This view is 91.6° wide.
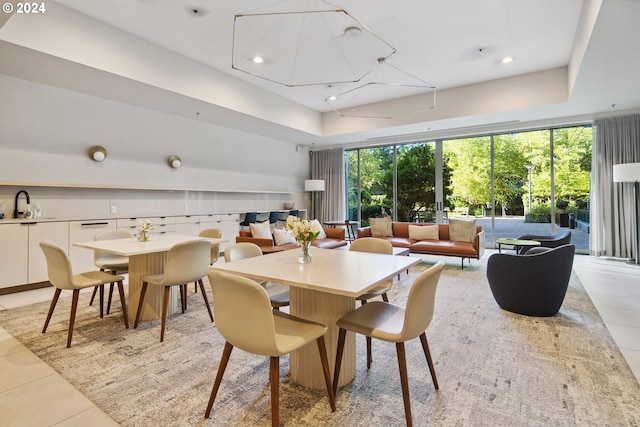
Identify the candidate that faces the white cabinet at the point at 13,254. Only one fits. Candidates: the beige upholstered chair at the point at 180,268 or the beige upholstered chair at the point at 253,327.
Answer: the beige upholstered chair at the point at 180,268

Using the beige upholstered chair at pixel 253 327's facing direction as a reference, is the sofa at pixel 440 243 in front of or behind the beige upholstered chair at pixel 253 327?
in front

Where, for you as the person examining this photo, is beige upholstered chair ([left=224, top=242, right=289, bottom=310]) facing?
facing the viewer and to the right of the viewer

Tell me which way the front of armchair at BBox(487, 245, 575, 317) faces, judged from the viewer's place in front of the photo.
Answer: facing away from the viewer and to the left of the viewer

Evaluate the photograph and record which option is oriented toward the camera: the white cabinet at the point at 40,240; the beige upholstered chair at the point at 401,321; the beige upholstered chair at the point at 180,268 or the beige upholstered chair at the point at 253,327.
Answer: the white cabinet

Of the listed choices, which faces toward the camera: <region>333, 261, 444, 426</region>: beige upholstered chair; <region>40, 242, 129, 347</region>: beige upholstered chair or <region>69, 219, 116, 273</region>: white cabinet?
the white cabinet

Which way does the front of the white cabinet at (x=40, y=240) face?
toward the camera

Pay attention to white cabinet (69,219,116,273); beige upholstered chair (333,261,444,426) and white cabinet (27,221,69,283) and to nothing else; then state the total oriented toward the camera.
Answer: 2

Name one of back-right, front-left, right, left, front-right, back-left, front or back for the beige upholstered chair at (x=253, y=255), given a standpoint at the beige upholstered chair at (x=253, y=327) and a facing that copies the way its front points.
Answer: front-left

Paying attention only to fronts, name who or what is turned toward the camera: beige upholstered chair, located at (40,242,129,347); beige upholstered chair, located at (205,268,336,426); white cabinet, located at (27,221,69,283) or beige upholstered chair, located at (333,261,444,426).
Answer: the white cabinet

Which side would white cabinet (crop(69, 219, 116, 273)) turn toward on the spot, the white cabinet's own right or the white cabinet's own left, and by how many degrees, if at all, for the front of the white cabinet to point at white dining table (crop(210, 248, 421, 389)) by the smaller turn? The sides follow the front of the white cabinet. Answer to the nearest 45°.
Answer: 0° — it already faces it

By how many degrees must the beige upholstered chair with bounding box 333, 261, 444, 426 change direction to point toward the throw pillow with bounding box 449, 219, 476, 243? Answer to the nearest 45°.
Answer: approximately 45° to its right

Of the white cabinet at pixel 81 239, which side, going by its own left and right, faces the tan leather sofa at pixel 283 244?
left

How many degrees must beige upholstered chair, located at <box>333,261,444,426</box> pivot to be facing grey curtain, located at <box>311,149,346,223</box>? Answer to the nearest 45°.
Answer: approximately 45° to its right

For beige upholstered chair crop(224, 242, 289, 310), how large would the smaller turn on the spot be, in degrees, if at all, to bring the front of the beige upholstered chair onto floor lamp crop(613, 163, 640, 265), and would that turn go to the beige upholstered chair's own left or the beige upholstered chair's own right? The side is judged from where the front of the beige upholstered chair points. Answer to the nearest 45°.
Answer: approximately 45° to the beige upholstered chair's own left

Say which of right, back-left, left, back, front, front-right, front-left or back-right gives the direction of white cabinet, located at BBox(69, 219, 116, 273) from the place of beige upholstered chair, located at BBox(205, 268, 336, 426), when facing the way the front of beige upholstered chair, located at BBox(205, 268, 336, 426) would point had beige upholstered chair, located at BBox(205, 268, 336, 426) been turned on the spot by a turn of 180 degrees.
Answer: right
